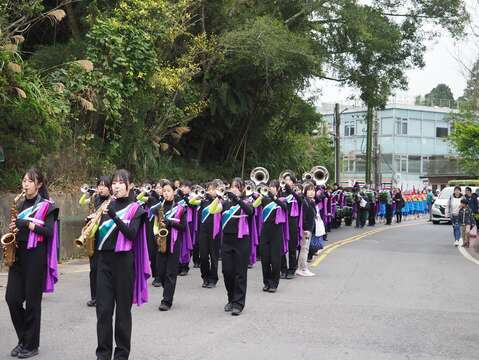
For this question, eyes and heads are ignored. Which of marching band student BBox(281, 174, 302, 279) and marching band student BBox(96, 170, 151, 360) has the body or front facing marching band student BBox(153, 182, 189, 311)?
marching band student BBox(281, 174, 302, 279)

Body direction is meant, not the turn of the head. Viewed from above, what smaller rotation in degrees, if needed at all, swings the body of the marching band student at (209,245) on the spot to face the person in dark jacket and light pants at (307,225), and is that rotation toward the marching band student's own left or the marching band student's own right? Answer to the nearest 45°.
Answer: approximately 180°

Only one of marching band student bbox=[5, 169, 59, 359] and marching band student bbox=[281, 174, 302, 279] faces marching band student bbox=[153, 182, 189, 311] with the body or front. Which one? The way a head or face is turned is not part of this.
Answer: marching band student bbox=[281, 174, 302, 279]

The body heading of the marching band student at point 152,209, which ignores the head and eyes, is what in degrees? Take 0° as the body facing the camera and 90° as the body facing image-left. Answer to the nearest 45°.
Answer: approximately 45°

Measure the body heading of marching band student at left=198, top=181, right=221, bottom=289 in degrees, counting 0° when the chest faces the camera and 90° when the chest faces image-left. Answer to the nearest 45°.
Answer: approximately 45°

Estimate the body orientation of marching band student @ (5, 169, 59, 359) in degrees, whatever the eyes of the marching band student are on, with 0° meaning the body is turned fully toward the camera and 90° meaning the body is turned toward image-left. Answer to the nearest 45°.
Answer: approximately 45°

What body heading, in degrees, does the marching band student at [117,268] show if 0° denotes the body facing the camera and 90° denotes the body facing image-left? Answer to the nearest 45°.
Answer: approximately 45°

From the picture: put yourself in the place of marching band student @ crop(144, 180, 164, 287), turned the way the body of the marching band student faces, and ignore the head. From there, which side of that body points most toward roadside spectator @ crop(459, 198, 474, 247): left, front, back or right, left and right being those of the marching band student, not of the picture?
back

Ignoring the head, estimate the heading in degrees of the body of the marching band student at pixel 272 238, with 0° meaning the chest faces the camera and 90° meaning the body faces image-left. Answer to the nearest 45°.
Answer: approximately 45°
